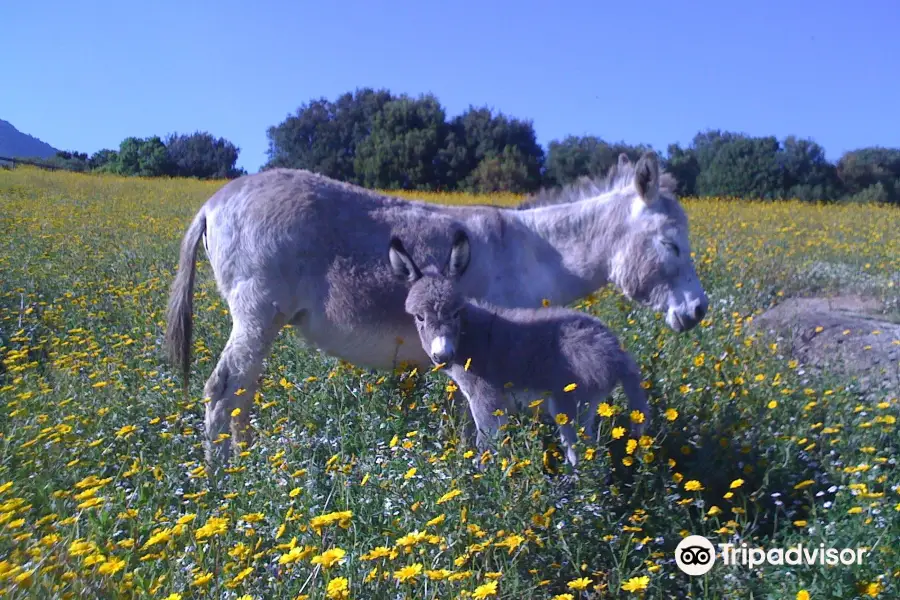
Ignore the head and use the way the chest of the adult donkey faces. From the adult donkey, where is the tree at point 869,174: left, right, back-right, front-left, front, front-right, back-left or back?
front-left

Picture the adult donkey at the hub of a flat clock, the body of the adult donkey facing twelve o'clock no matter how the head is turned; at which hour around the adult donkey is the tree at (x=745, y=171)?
The tree is roughly at 10 o'clock from the adult donkey.

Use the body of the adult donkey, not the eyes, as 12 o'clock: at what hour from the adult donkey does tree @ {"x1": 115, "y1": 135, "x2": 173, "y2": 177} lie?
The tree is roughly at 8 o'clock from the adult donkey.

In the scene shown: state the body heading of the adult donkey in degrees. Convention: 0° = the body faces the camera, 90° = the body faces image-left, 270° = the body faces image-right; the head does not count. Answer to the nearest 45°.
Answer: approximately 270°

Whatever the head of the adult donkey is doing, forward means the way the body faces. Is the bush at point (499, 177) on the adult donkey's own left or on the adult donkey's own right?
on the adult donkey's own left

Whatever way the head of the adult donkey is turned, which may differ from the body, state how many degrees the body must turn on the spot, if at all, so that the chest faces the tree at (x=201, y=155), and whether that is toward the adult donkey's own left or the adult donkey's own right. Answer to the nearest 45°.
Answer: approximately 90° to the adult donkey's own left

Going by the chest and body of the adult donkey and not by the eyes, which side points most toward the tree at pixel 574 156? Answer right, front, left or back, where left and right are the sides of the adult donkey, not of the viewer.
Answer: left

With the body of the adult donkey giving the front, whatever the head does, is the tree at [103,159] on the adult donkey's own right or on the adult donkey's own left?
on the adult donkey's own left

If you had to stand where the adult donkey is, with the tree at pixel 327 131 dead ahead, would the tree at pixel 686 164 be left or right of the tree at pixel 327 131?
right
